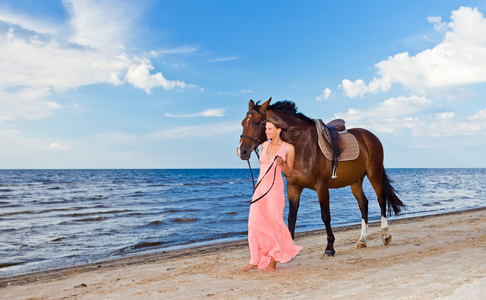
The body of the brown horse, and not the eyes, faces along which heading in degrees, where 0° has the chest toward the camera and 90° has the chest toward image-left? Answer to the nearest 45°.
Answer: approximately 45°

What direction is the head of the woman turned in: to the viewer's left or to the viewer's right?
to the viewer's left

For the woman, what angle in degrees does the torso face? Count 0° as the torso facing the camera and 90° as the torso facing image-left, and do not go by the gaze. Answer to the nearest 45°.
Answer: approximately 45°
